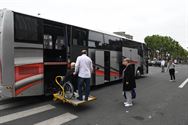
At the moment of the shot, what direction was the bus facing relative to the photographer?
facing away from the viewer and to the right of the viewer
